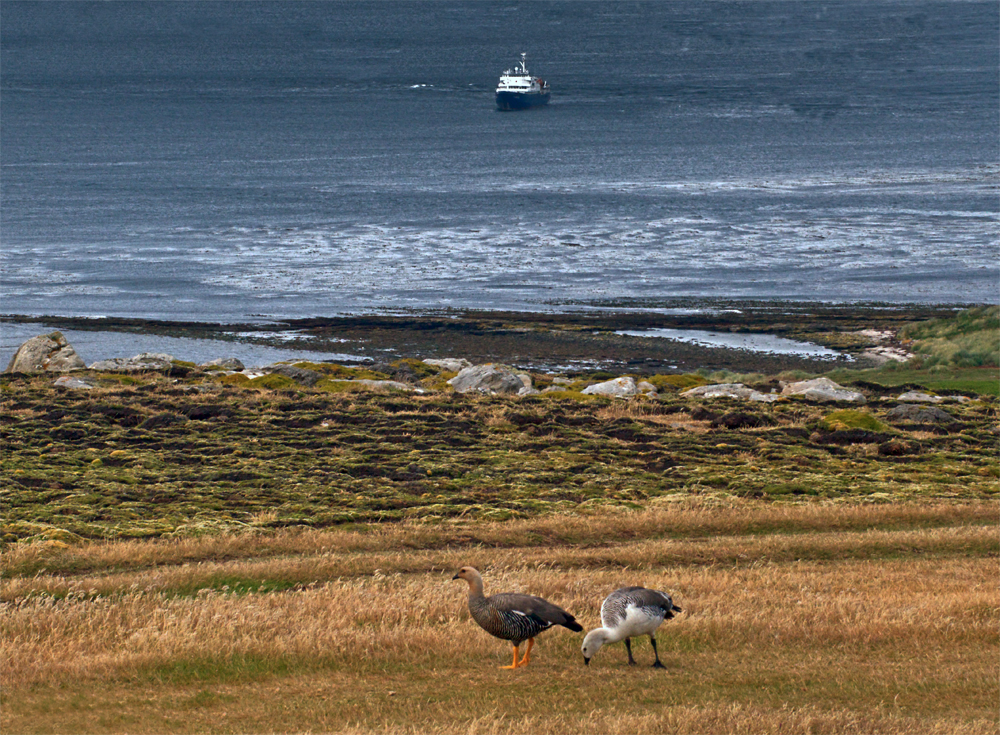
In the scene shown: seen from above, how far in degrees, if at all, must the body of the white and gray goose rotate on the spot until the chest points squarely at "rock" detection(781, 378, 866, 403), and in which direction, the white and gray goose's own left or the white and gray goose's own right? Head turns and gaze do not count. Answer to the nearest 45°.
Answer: approximately 90° to the white and gray goose's own right

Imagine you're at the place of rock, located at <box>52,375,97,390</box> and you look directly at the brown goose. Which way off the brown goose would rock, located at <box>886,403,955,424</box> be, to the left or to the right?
left

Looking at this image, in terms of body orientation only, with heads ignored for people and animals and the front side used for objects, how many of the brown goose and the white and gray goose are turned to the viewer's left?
2

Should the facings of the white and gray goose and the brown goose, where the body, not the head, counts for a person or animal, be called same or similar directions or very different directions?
same or similar directions

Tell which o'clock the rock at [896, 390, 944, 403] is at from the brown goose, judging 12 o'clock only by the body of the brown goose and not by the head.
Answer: The rock is roughly at 4 o'clock from the brown goose.

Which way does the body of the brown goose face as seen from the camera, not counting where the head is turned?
to the viewer's left

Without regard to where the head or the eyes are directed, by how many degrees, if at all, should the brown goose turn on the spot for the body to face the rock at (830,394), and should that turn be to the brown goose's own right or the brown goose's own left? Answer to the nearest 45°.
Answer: approximately 90° to the brown goose's own right

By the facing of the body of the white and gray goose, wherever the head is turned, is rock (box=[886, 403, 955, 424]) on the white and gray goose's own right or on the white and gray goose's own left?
on the white and gray goose's own right

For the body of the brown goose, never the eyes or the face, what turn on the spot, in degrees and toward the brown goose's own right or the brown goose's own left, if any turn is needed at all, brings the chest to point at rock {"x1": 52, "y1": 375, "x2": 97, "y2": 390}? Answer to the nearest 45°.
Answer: approximately 45° to the brown goose's own right

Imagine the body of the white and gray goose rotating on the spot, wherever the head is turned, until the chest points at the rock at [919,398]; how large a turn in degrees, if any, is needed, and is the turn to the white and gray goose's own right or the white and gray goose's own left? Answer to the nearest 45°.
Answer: approximately 90° to the white and gray goose's own right

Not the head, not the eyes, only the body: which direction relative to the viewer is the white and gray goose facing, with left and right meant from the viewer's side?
facing to the left of the viewer
